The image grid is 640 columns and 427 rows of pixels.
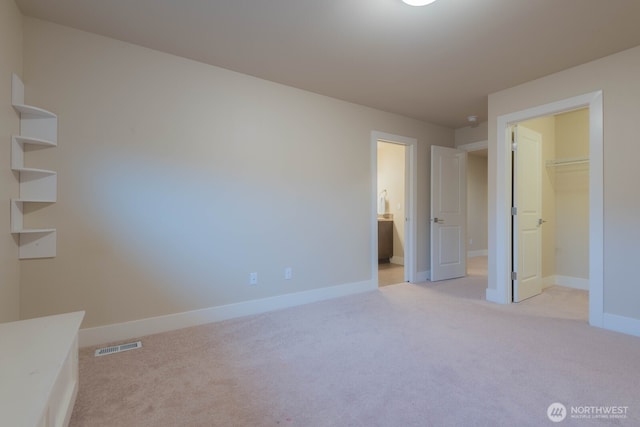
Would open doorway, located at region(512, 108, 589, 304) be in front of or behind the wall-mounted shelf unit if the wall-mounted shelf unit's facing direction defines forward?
in front

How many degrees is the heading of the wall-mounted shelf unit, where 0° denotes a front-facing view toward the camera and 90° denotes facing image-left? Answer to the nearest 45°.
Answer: approximately 315°

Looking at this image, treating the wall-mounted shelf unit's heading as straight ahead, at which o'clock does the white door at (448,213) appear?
The white door is roughly at 11 o'clock from the wall-mounted shelf unit.

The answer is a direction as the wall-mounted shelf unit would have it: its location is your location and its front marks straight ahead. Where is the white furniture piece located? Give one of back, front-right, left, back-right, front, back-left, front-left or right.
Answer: front-right

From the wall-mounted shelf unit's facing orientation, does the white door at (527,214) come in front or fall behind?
in front

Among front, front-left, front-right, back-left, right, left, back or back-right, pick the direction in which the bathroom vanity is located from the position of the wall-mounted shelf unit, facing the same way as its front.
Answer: front-left
